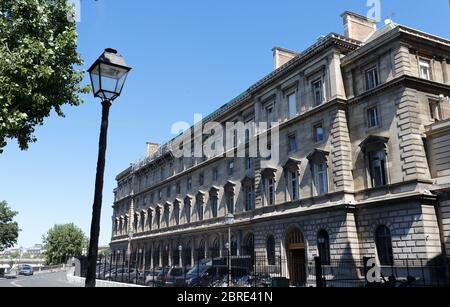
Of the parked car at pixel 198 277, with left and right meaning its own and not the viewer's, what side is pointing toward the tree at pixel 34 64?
front

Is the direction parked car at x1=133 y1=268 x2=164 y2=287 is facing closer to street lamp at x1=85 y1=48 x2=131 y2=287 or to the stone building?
the street lamp

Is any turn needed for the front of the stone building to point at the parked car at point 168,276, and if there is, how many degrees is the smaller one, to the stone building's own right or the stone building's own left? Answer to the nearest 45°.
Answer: approximately 45° to the stone building's own right

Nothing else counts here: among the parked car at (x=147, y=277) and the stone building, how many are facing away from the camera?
0

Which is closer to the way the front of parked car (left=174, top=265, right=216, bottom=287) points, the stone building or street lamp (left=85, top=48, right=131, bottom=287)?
the street lamp

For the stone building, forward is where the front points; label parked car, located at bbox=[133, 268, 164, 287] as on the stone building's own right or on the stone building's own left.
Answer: on the stone building's own right
